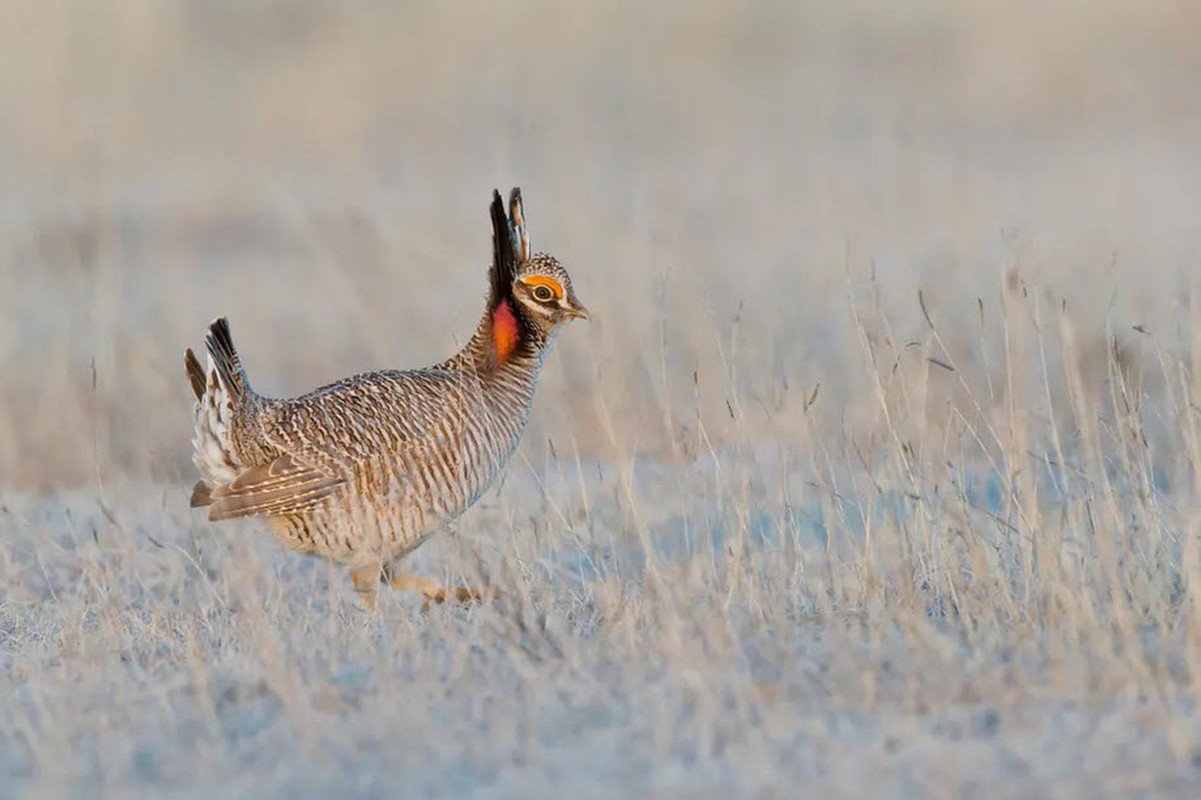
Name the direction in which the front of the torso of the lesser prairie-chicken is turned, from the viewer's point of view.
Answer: to the viewer's right
